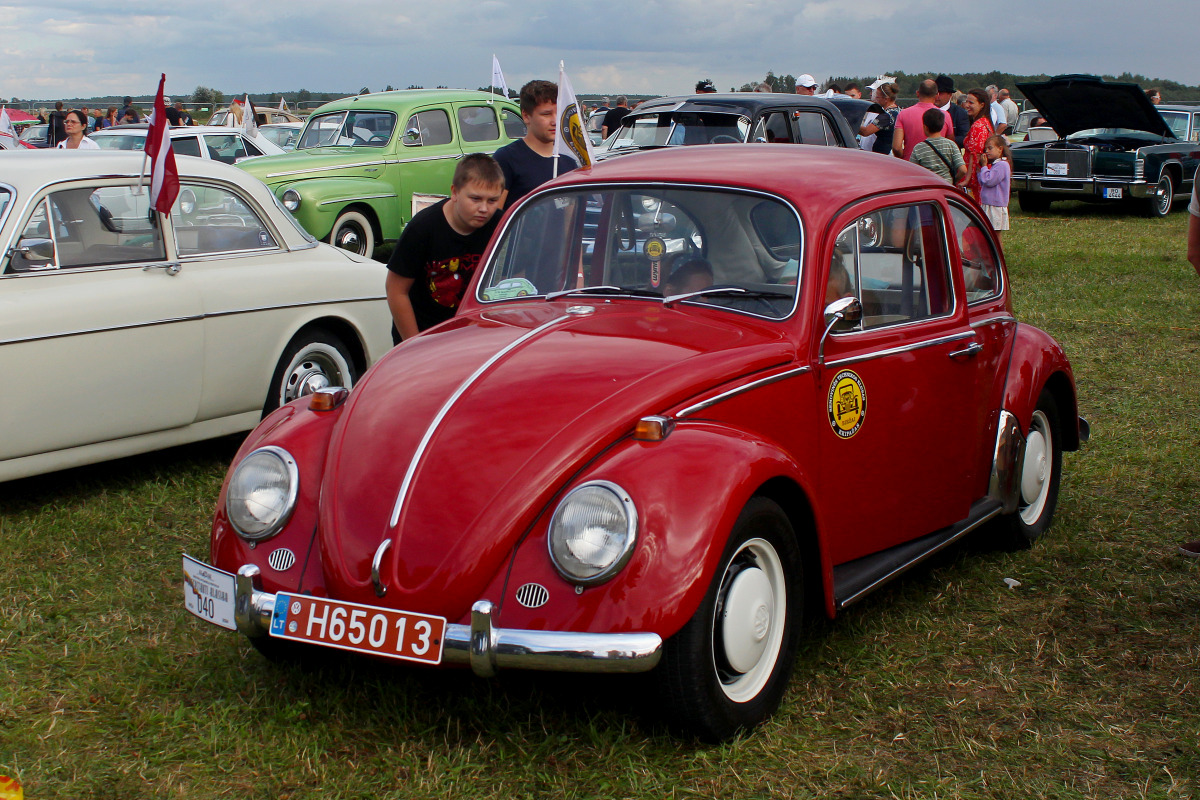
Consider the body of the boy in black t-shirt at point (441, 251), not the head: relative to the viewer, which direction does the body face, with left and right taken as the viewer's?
facing the viewer and to the right of the viewer

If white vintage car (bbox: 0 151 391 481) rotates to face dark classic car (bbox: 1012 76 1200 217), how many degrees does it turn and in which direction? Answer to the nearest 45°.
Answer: approximately 180°

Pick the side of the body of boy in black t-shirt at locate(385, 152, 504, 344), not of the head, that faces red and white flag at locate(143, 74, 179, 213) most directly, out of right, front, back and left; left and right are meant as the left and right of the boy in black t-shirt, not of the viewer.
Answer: back

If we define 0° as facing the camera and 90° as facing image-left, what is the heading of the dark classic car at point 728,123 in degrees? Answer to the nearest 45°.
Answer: approximately 45°

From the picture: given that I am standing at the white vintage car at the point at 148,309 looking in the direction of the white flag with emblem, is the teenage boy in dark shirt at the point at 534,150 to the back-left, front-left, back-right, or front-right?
front-left

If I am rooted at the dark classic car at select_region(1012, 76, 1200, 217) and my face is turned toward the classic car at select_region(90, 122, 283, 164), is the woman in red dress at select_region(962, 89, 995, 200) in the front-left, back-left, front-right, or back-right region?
front-left

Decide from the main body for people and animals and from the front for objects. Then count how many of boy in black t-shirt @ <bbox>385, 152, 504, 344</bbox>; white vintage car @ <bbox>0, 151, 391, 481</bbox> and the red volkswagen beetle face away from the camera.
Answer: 0

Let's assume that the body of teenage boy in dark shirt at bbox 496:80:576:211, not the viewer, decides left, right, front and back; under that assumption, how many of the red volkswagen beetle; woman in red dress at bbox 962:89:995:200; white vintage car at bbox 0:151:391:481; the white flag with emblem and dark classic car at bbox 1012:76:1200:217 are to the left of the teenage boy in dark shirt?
2

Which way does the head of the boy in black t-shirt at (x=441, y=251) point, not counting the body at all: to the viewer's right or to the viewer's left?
to the viewer's right

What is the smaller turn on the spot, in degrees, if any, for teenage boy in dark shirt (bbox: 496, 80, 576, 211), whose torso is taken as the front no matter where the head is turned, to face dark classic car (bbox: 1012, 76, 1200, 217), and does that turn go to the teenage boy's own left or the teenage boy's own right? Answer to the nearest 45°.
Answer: approximately 90° to the teenage boy's own left

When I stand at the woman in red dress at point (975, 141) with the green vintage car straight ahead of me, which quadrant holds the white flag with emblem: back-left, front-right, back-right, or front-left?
front-left
